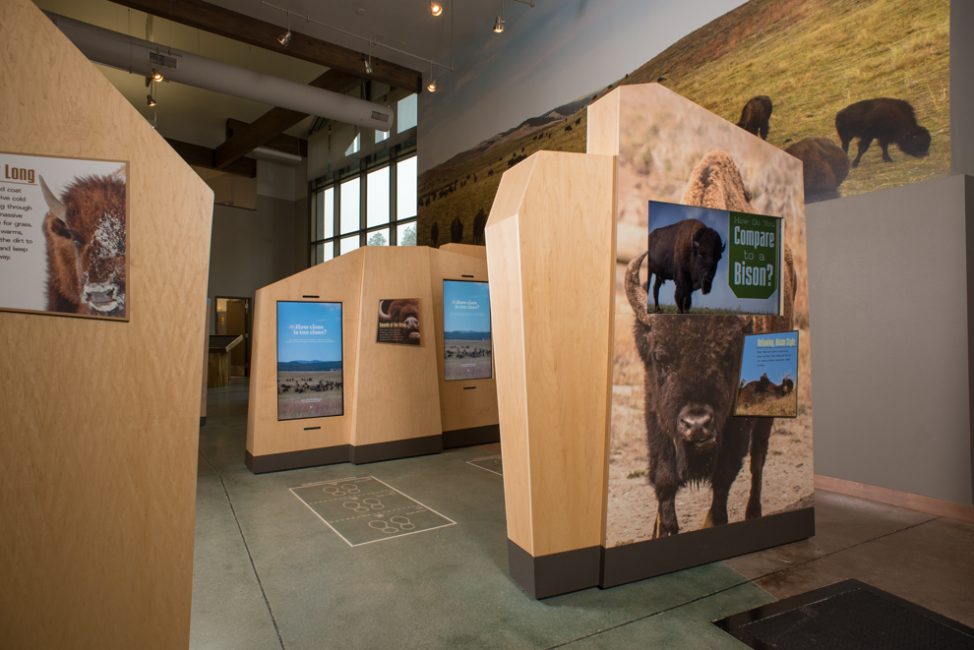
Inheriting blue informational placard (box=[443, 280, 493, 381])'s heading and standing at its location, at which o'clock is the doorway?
The doorway is roughly at 5 o'clock from the blue informational placard.

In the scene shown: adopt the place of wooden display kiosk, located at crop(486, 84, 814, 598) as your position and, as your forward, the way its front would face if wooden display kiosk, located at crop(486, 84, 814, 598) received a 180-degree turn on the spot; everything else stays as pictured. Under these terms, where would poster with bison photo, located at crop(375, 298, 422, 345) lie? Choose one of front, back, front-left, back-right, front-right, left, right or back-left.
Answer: front

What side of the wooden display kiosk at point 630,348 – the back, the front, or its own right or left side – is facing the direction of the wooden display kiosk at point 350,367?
back

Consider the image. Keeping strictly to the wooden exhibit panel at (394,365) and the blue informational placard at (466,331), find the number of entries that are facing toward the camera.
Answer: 2

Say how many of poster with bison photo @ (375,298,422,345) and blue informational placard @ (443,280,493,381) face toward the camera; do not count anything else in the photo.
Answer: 2

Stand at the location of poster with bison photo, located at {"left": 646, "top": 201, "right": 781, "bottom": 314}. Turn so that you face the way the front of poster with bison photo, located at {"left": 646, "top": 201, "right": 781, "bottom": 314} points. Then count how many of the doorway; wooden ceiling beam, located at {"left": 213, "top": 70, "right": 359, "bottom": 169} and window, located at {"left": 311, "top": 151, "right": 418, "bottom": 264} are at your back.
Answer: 3

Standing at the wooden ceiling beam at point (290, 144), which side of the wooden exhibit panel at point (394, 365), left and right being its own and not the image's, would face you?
back

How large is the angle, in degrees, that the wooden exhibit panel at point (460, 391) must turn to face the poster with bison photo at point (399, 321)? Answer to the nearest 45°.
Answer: approximately 45° to its right

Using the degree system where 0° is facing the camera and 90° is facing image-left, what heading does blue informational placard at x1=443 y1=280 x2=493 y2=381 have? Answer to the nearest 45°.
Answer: approximately 0°
